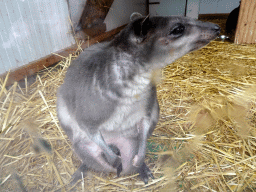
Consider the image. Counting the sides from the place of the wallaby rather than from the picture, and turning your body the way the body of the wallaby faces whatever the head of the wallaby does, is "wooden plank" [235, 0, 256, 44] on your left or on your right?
on your left

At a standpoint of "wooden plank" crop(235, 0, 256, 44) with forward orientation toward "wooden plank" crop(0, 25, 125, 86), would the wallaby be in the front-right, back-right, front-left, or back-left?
front-left

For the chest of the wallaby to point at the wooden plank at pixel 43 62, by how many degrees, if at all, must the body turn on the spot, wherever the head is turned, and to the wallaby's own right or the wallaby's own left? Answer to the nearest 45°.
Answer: approximately 180°

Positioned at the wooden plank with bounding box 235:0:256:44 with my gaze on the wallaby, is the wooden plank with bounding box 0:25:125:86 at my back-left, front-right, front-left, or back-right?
front-right
